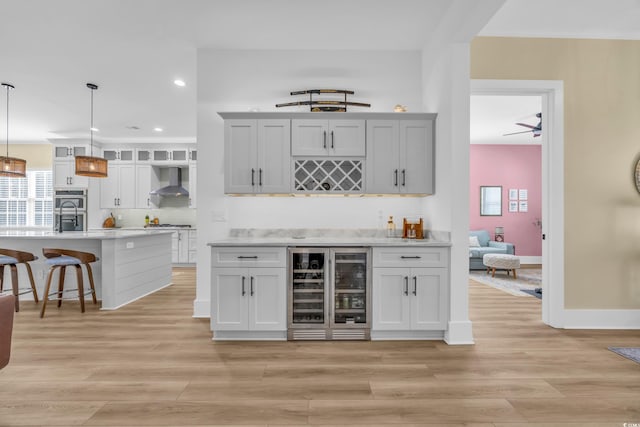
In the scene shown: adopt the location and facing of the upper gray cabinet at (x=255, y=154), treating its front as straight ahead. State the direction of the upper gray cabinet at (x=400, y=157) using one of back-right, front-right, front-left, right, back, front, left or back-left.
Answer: left

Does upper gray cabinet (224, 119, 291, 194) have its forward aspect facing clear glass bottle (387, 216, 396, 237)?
no

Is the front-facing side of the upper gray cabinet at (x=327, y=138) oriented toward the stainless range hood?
no

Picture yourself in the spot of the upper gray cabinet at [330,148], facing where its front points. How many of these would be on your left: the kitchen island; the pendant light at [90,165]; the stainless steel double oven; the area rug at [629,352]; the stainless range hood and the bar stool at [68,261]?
1

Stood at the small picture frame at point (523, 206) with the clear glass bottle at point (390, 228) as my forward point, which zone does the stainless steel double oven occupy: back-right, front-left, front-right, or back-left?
front-right

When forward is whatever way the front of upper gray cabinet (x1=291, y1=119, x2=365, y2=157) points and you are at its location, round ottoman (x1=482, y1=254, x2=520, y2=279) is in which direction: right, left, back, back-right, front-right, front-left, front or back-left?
back-left

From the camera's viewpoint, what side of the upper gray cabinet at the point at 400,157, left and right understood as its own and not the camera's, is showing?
front

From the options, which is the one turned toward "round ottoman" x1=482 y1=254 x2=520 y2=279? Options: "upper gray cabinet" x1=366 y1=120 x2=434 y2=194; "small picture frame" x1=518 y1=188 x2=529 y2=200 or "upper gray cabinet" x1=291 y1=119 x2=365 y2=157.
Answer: the small picture frame

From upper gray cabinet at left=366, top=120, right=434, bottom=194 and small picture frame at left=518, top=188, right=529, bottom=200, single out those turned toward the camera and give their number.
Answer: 2

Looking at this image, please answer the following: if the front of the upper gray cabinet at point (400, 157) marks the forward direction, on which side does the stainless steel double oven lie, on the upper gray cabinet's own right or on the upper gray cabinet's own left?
on the upper gray cabinet's own right

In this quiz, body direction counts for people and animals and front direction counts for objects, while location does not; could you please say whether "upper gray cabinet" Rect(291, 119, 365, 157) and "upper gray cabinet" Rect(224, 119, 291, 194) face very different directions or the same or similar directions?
same or similar directions

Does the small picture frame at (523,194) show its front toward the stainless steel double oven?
no

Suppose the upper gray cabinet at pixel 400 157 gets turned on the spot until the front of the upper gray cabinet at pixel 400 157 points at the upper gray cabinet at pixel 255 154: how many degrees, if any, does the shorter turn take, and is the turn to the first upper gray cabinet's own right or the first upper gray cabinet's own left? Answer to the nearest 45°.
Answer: approximately 90° to the first upper gray cabinet's own right

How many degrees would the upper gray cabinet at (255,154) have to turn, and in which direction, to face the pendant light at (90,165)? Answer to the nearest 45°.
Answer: approximately 135° to its right

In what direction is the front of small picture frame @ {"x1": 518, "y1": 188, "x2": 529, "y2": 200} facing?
toward the camera

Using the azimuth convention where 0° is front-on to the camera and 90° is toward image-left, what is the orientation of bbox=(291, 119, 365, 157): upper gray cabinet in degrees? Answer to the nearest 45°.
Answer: approximately 0°

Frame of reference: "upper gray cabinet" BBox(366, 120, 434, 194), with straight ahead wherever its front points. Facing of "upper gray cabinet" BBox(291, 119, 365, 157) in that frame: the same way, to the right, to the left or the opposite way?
the same way

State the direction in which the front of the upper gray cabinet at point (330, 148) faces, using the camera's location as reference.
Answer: facing the viewer
